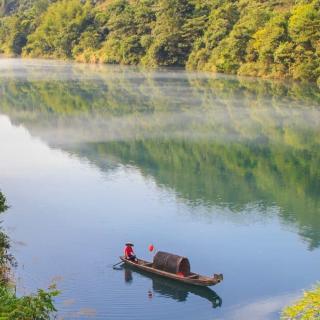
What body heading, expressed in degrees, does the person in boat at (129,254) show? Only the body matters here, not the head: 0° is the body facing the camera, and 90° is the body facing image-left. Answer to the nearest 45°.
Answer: approximately 315°
